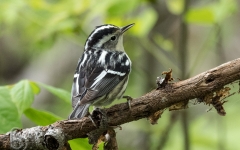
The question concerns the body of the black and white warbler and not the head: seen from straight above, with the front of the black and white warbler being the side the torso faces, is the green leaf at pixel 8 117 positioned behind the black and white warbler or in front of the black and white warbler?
behind

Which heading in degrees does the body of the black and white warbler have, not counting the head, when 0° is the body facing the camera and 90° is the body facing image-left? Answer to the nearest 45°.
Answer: approximately 225°

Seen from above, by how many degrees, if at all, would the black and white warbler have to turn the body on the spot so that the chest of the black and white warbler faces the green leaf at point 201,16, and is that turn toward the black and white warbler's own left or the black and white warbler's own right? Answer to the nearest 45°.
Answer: approximately 45° to the black and white warbler's own right
